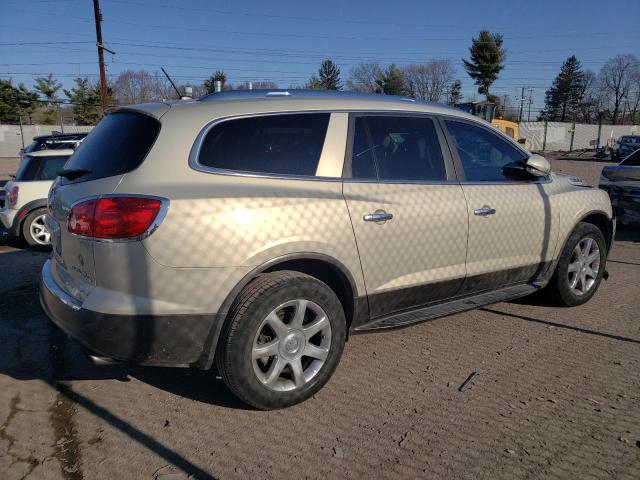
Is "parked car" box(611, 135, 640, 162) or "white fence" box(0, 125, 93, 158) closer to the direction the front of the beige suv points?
the parked car

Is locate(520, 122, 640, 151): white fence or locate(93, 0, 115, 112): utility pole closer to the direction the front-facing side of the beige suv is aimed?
the white fence

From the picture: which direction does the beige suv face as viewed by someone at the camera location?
facing away from the viewer and to the right of the viewer

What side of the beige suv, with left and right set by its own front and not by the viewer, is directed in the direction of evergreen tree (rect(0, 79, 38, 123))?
left

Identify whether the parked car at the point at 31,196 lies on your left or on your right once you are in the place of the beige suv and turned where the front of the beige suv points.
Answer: on your left

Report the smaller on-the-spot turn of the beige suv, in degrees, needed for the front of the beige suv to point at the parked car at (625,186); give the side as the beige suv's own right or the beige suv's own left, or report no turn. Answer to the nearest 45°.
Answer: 0° — it already faces it

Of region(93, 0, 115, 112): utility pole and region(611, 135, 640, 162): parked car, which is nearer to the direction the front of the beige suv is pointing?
the parked car

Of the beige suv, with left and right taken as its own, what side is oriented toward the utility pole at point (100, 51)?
left

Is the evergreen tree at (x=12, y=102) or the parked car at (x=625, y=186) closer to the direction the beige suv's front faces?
the parked car

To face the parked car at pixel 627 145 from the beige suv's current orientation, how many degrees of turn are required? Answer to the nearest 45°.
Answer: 0° — it already faces it

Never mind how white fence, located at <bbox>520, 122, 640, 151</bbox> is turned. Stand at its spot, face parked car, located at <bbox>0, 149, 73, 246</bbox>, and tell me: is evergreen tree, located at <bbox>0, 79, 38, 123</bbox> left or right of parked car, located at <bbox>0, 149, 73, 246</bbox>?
right

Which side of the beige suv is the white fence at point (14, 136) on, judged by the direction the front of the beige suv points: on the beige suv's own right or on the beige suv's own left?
on the beige suv's own left

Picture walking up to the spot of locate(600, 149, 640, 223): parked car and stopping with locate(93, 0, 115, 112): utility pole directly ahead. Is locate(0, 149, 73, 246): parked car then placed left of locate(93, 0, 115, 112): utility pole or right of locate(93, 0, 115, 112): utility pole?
left
